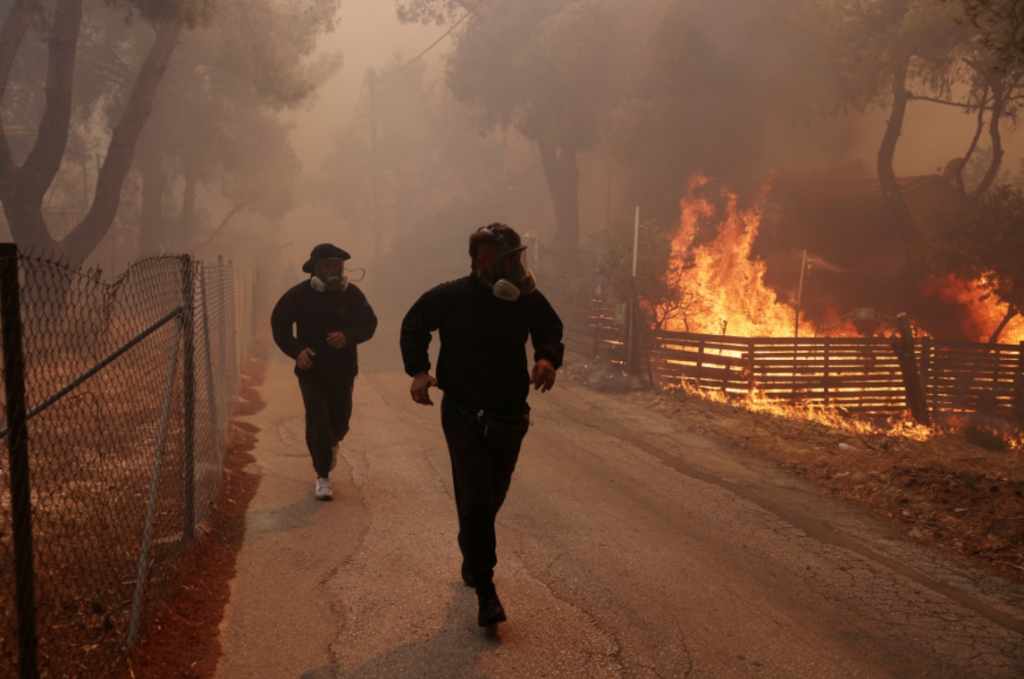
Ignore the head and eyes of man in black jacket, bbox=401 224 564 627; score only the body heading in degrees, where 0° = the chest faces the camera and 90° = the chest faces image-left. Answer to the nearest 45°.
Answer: approximately 0°

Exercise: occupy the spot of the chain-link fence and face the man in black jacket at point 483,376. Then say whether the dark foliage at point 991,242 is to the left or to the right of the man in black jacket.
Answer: left

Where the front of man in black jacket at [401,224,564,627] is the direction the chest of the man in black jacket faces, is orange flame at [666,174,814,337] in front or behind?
behind

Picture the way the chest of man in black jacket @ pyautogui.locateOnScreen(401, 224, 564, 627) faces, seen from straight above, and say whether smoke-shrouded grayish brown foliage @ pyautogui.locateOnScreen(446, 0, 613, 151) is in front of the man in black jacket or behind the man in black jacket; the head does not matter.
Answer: behind

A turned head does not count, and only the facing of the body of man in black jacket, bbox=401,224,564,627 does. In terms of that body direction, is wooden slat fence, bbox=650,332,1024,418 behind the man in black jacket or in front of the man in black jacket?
behind

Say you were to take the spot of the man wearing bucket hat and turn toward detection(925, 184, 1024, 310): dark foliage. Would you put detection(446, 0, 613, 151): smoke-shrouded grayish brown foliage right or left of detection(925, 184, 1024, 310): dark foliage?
left

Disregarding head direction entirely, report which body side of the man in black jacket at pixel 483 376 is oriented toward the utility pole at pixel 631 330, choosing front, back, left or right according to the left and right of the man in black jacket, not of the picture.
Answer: back

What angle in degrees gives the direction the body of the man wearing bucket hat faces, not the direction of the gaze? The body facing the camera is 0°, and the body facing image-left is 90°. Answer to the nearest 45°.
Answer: approximately 0°
